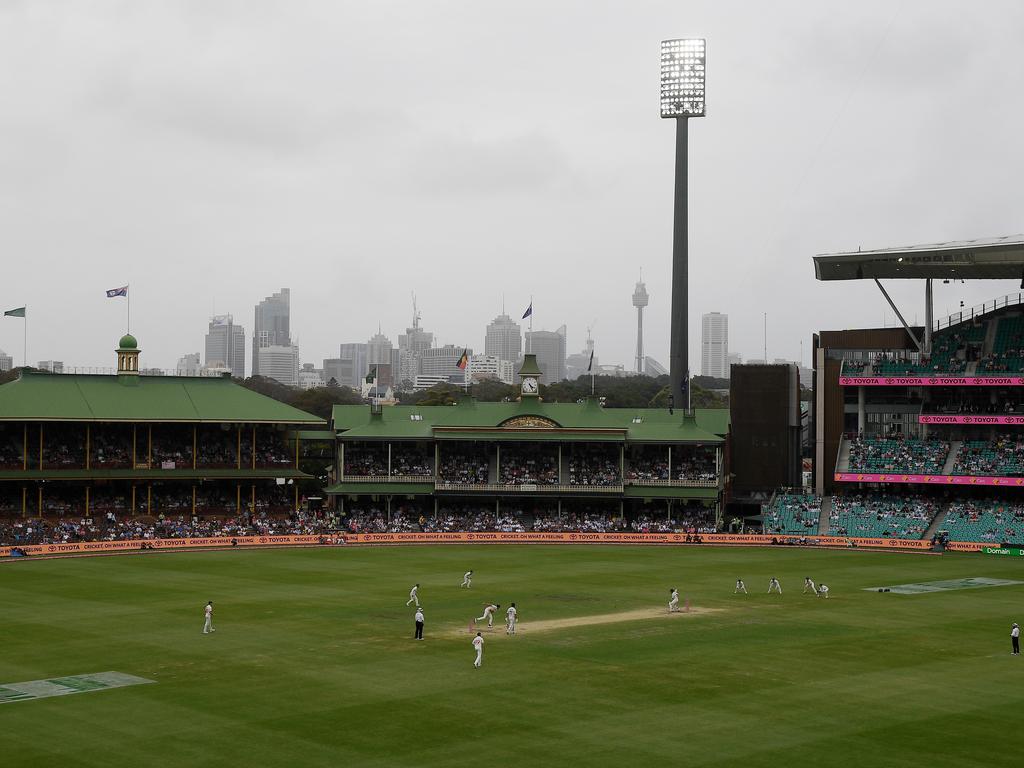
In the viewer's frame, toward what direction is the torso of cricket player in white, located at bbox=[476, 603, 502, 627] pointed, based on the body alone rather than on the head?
to the viewer's right
